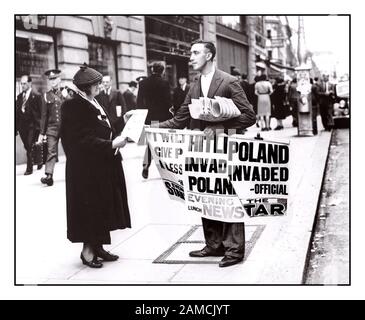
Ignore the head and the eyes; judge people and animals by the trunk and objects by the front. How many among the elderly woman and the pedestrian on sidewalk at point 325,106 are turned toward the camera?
1

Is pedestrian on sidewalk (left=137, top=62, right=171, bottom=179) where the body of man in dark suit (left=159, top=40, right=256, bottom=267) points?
no

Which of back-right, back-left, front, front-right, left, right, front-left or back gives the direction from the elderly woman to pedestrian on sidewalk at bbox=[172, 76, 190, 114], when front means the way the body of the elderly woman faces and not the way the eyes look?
front-left

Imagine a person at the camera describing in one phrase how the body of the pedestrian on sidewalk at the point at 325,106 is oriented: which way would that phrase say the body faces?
toward the camera

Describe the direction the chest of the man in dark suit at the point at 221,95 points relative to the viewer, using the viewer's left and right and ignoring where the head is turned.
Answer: facing the viewer and to the left of the viewer

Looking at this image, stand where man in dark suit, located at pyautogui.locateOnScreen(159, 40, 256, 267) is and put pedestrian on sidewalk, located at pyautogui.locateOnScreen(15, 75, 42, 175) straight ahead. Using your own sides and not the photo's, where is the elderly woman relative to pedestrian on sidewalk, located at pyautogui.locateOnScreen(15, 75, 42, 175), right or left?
left

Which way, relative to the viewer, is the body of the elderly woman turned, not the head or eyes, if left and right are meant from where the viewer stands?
facing to the right of the viewer

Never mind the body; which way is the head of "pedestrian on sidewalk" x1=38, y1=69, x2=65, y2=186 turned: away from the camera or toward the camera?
toward the camera

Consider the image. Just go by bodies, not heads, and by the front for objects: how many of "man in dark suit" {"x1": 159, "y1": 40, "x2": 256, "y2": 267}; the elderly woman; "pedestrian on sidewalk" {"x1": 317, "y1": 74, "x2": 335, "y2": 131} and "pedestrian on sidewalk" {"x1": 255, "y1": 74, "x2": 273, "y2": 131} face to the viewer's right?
1

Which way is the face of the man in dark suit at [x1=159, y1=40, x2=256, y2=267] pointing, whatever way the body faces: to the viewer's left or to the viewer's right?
to the viewer's left
